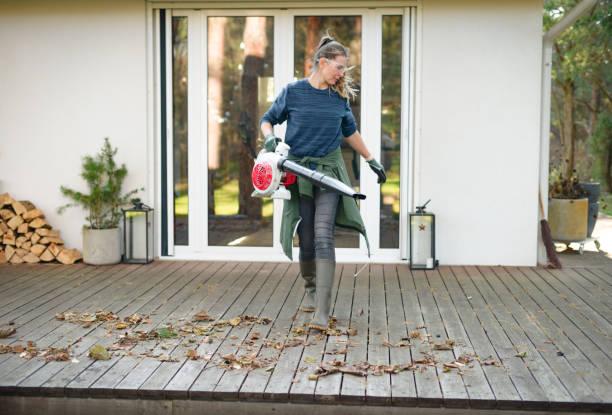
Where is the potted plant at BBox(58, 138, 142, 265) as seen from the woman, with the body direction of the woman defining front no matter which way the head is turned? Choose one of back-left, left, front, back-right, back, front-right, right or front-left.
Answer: back-right

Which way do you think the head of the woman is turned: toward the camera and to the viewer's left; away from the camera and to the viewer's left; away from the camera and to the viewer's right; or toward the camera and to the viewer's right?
toward the camera and to the viewer's right

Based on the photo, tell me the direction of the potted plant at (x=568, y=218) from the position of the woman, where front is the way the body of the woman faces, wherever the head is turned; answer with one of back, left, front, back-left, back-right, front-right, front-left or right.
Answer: back-left

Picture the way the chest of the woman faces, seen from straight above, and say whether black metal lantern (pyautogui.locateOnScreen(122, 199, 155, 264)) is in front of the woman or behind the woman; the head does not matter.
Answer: behind

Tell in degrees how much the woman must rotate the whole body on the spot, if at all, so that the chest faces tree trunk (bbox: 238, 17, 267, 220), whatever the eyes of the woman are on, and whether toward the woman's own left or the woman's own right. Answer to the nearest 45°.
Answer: approximately 180°

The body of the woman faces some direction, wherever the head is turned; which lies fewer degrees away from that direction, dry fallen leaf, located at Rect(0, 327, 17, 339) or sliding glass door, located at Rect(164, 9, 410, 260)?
the dry fallen leaf

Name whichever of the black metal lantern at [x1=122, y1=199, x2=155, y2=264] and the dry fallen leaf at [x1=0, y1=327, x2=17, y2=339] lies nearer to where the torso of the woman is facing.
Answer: the dry fallen leaf

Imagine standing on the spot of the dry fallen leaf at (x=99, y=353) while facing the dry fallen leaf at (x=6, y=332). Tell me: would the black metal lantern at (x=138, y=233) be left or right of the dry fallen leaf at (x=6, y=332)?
right

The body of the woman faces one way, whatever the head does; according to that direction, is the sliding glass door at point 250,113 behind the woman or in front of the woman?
behind

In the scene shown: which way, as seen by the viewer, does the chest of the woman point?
toward the camera

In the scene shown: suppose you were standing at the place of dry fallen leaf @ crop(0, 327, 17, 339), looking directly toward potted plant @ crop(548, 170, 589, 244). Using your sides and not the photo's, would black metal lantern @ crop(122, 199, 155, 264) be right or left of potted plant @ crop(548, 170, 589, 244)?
left
